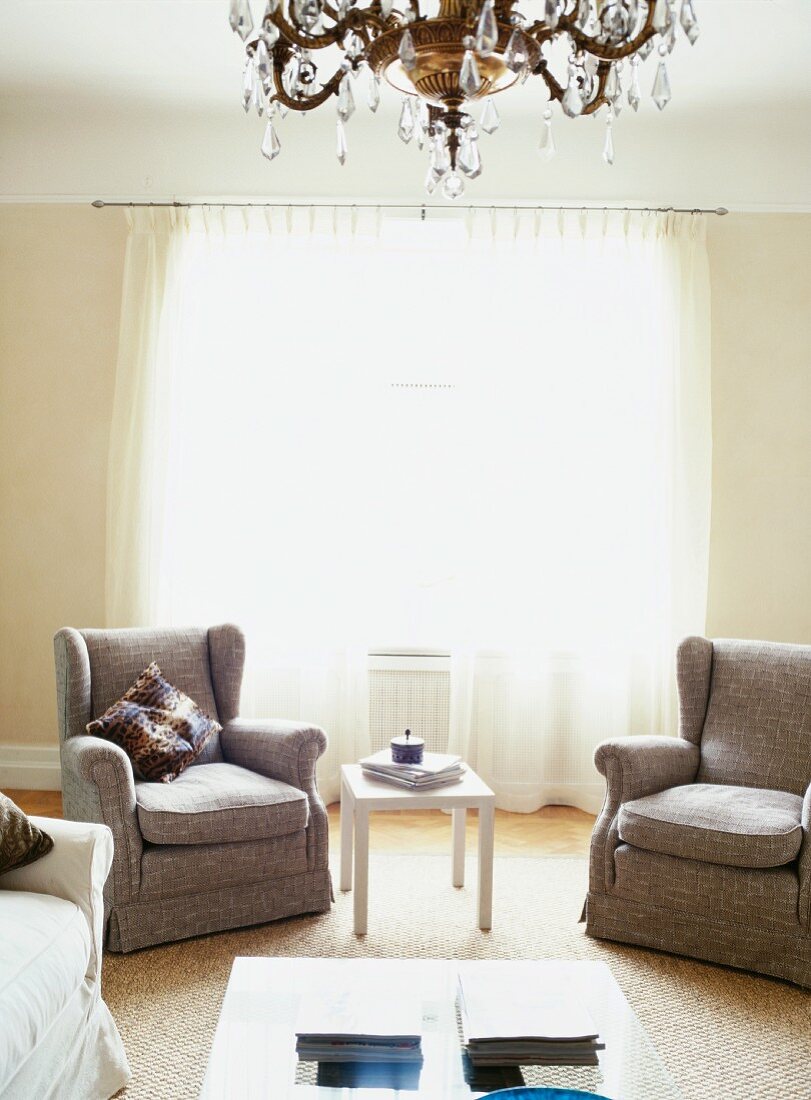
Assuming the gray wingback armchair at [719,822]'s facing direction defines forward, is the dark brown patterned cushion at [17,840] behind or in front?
in front

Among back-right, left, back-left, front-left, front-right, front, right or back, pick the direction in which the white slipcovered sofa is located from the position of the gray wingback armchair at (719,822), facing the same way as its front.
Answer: front

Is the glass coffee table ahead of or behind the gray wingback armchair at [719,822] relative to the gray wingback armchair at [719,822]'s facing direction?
ahead

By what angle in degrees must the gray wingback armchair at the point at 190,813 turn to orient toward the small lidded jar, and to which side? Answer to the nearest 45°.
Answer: approximately 45° to its left

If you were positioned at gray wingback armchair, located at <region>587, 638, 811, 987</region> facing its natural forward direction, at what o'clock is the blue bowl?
The blue bowl is roughly at 11 o'clock from the gray wingback armchair.

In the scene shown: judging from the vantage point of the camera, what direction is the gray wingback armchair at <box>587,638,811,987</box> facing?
facing the viewer and to the left of the viewer

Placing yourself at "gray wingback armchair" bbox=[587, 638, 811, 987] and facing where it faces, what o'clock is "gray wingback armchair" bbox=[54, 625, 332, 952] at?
"gray wingback armchair" bbox=[54, 625, 332, 952] is roughly at 1 o'clock from "gray wingback armchair" bbox=[587, 638, 811, 987].

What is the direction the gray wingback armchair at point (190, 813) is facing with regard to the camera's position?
facing the viewer and to the right of the viewer

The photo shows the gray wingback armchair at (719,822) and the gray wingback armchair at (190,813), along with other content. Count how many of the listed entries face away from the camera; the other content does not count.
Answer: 0

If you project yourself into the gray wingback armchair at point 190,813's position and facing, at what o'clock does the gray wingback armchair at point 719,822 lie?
the gray wingback armchair at point 719,822 is roughly at 11 o'clock from the gray wingback armchair at point 190,813.
